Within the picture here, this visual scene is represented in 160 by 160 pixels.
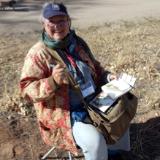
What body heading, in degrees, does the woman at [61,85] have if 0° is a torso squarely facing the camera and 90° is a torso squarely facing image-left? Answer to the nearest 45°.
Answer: approximately 315°
